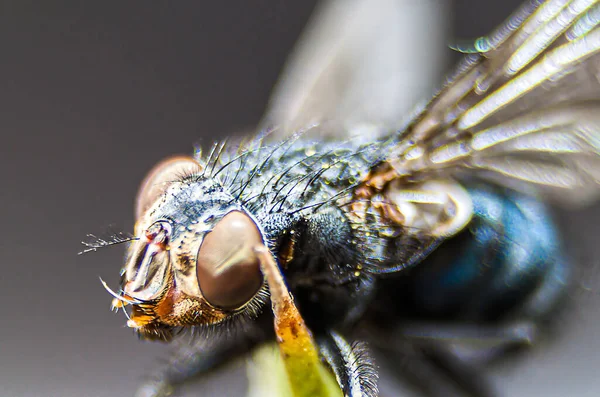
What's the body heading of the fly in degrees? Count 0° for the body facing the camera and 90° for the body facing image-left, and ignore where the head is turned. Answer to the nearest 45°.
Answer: approximately 45°
